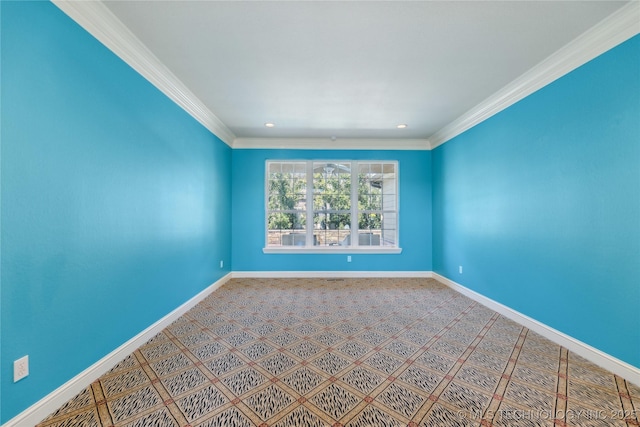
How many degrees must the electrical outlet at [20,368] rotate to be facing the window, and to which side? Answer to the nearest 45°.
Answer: approximately 45° to its left

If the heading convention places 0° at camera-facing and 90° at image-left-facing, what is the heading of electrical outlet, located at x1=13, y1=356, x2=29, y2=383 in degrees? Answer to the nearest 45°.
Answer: approximately 315°
